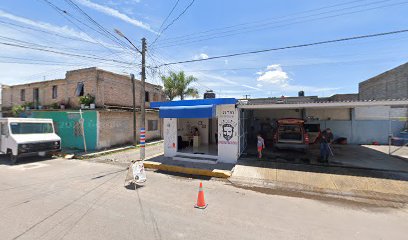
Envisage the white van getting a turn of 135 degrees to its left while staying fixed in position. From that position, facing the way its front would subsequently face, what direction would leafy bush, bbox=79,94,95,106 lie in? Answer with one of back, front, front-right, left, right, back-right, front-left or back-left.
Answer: front-right

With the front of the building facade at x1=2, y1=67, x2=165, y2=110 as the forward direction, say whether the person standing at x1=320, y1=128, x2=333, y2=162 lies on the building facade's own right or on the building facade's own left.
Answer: on the building facade's own left

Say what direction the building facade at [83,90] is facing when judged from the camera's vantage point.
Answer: facing the viewer and to the left of the viewer

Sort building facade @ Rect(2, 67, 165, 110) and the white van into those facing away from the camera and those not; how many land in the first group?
0

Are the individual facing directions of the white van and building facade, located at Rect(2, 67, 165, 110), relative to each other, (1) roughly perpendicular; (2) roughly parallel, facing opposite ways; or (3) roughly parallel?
roughly perpendicular

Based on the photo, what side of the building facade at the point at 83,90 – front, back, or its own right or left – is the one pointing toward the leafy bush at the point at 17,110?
right
